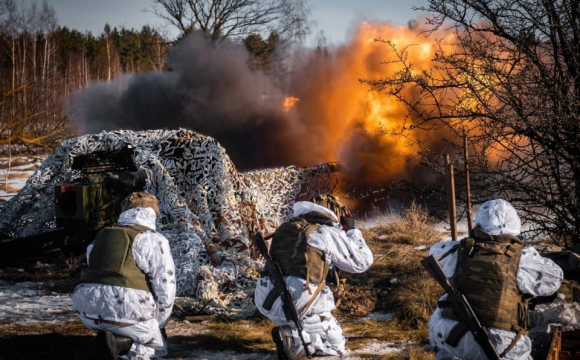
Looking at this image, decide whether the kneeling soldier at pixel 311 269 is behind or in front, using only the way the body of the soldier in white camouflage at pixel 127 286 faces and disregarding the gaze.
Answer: in front

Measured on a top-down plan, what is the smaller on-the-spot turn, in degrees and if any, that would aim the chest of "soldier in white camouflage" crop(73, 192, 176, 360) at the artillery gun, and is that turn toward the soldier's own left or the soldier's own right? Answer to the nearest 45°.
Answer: approximately 45° to the soldier's own left

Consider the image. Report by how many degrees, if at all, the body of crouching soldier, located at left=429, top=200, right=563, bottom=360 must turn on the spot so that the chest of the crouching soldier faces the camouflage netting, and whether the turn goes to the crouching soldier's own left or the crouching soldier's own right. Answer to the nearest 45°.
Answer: approximately 45° to the crouching soldier's own left

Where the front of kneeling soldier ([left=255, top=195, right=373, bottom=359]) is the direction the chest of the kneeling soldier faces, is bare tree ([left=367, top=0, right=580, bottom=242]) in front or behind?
in front

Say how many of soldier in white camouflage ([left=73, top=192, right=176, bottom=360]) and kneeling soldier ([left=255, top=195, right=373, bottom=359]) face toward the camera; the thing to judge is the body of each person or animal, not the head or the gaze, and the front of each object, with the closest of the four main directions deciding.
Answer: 0

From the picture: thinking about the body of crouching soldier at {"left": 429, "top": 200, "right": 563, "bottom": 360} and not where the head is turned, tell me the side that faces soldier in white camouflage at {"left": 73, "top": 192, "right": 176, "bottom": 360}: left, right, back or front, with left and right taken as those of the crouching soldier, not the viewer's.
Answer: left

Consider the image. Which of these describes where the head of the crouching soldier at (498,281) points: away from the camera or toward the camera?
away from the camera

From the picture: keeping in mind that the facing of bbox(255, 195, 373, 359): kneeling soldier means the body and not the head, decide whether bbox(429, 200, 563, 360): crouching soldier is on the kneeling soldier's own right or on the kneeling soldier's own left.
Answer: on the kneeling soldier's own right

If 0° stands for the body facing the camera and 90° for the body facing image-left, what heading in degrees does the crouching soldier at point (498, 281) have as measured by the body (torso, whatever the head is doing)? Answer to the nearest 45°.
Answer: approximately 180°

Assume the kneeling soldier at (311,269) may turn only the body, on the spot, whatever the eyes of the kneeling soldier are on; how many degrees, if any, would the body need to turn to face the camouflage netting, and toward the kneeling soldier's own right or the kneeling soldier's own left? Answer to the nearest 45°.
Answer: approximately 90° to the kneeling soldier's own left

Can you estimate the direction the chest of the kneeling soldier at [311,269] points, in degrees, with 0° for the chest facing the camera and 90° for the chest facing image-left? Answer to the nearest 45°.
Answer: approximately 225°

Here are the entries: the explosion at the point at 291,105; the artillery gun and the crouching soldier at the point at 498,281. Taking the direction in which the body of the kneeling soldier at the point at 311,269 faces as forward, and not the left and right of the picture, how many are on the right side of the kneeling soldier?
1
